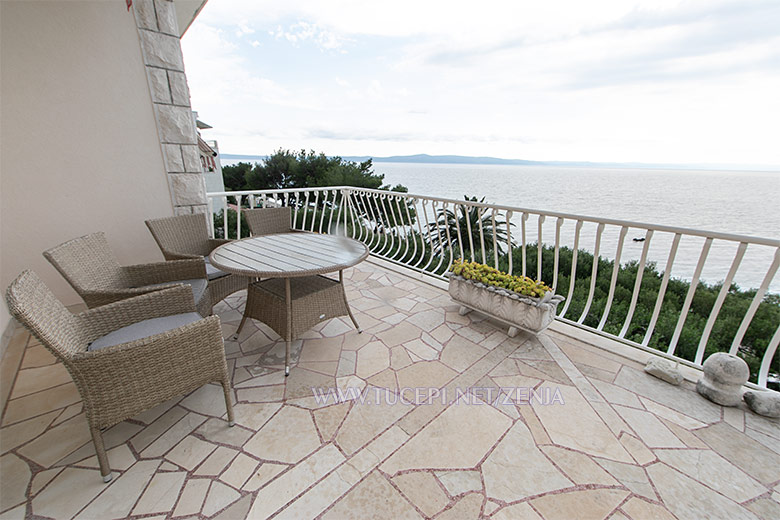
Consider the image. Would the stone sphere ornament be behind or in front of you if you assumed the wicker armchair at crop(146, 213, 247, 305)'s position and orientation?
in front

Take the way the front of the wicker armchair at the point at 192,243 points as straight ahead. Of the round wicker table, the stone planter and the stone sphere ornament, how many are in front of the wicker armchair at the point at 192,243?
3

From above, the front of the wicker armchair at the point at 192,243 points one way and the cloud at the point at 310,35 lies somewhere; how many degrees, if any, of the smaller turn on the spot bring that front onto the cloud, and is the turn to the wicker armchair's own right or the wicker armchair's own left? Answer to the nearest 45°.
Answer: approximately 90° to the wicker armchair's own left

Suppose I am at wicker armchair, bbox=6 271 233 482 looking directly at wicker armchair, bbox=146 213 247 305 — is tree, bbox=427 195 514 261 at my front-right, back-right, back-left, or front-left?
front-right

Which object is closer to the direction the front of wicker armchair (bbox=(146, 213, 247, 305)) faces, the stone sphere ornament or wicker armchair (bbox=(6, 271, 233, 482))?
the stone sphere ornament

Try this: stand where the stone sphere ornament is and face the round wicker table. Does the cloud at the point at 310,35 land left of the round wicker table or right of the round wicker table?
right

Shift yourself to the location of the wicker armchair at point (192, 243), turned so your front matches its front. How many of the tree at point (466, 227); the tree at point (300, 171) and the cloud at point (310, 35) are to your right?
0

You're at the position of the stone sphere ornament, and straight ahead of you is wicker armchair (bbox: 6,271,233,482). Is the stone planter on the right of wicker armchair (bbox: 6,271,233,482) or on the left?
right

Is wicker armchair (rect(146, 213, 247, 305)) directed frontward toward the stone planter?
yes

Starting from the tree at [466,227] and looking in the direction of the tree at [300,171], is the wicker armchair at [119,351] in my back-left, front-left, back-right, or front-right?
back-left

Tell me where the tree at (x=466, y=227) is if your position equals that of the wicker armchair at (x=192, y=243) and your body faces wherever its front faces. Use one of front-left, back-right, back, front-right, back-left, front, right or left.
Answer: front-left

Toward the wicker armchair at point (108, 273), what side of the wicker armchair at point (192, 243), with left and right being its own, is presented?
right

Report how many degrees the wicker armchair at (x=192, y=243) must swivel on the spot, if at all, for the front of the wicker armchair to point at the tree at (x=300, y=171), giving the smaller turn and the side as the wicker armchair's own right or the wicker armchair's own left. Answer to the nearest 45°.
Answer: approximately 135° to the wicker armchair's own left

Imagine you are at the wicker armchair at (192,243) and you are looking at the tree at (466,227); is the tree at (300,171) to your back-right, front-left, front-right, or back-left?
front-left

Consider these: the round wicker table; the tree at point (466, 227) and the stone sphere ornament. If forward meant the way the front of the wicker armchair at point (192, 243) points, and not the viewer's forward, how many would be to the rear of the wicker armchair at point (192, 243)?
0

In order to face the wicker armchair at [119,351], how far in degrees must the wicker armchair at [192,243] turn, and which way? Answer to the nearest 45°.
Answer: approximately 45° to its right

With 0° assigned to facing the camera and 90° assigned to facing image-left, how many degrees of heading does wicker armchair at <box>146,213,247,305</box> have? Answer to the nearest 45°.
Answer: approximately 315°
